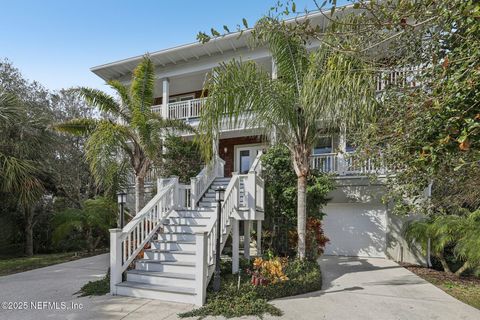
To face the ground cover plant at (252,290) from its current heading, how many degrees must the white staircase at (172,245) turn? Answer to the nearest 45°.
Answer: approximately 90° to its left

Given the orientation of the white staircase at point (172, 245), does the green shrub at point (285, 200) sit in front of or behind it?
behind

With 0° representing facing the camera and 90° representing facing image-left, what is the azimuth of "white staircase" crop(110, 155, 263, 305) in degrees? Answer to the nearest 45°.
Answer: approximately 45°

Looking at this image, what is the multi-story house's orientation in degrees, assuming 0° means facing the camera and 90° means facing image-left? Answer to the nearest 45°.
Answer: approximately 45°

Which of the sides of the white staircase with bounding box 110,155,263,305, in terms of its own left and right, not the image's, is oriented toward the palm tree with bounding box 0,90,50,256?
right
